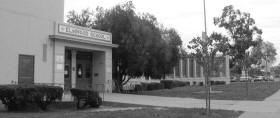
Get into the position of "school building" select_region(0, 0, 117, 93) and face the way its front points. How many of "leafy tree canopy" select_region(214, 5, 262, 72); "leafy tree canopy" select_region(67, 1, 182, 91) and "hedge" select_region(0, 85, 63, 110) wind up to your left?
2

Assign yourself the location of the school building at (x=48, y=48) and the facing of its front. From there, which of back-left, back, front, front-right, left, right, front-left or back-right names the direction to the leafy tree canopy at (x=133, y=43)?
left

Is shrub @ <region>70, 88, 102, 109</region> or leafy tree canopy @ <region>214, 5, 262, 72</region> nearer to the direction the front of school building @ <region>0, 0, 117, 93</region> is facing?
the shrub

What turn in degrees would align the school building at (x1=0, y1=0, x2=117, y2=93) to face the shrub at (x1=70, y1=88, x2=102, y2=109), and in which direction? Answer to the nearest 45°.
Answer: approximately 45° to its right

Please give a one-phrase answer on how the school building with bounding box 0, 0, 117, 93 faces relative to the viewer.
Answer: facing the viewer and to the right of the viewer

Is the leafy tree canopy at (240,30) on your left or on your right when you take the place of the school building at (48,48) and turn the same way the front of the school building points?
on your left

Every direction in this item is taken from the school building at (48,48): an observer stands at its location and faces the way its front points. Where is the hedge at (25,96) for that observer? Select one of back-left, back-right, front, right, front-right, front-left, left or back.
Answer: front-right

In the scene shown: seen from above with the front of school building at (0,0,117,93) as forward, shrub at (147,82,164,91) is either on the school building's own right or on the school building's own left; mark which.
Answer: on the school building's own left
